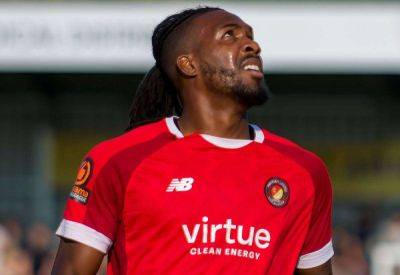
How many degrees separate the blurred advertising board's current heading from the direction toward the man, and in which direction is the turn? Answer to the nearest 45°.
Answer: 0° — it already faces them

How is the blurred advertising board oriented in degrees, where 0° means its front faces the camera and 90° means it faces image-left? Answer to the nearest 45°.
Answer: approximately 0°

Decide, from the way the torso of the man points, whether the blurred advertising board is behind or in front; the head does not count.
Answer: behind

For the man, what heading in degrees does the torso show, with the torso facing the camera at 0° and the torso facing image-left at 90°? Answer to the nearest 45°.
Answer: approximately 315°
